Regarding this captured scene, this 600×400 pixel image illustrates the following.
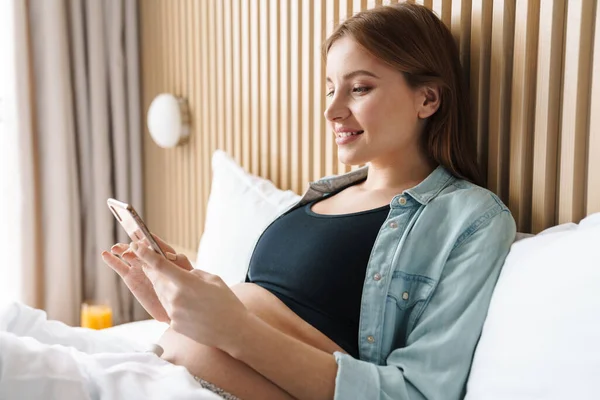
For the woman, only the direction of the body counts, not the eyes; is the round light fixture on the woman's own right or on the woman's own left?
on the woman's own right

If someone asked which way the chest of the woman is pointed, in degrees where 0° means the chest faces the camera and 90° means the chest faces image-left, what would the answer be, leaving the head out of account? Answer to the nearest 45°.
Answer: approximately 45°

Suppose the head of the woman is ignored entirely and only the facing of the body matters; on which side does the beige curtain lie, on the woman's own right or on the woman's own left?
on the woman's own right

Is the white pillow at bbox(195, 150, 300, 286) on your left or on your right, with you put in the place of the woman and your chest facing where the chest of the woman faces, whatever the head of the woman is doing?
on your right

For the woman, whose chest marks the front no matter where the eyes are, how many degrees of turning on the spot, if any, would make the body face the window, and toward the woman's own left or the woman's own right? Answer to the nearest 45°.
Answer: approximately 90° to the woman's own right

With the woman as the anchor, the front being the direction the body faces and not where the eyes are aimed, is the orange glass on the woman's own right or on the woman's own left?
on the woman's own right
